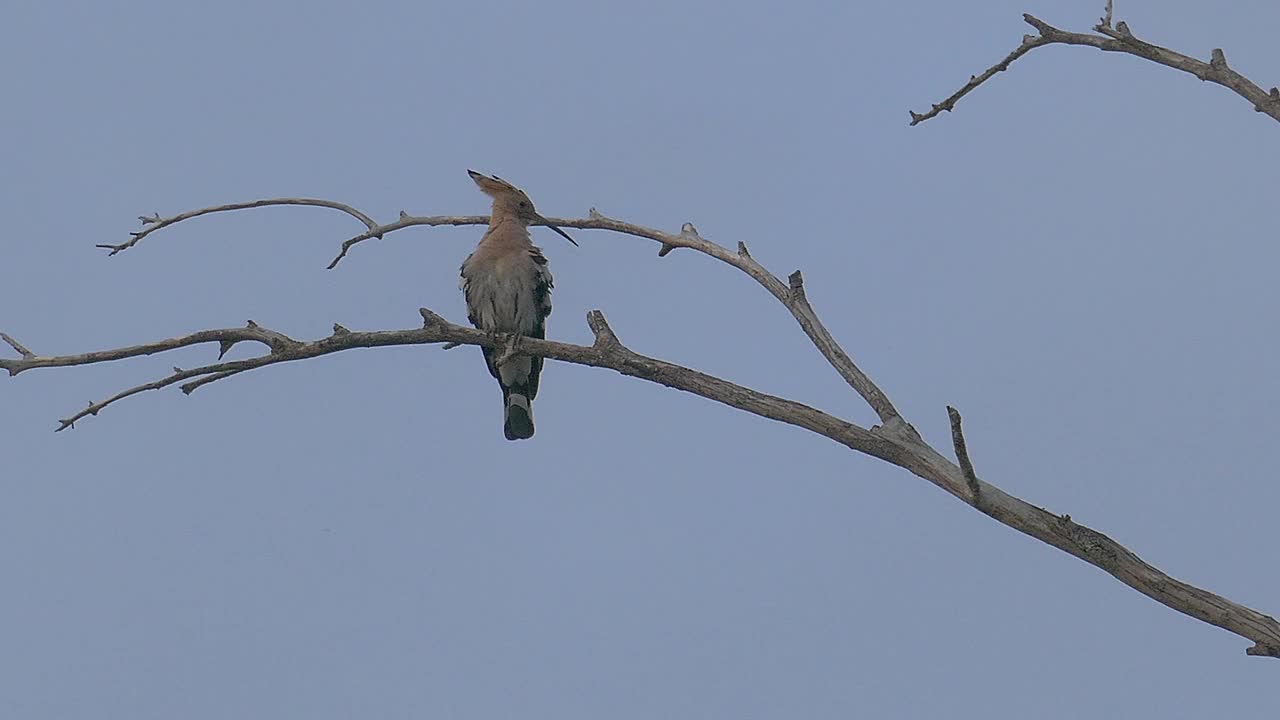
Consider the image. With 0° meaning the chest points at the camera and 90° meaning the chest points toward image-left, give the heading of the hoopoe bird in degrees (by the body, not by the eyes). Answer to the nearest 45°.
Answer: approximately 0°
